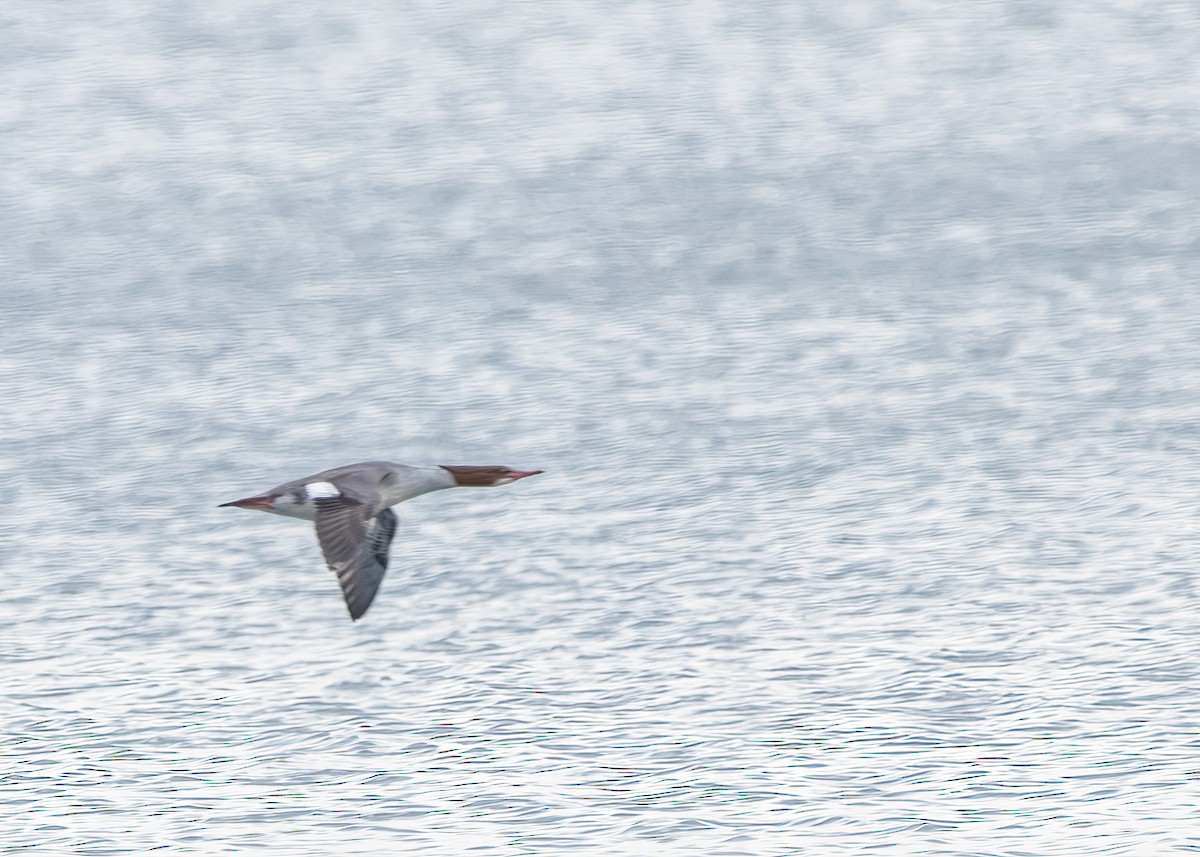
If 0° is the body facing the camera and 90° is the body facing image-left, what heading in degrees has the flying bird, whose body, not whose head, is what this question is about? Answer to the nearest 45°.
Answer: approximately 270°
